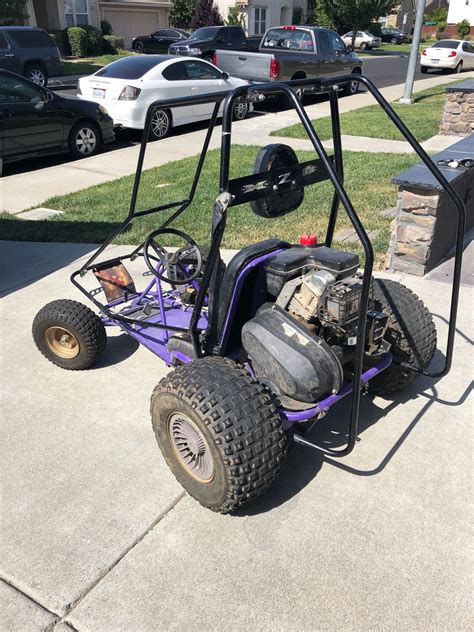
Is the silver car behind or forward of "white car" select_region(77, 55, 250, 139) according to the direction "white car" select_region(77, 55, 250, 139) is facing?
forward

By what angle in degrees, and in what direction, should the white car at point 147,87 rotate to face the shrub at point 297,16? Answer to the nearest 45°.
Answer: approximately 45° to its left

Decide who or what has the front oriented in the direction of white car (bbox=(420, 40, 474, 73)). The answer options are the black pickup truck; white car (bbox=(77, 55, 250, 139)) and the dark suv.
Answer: white car (bbox=(77, 55, 250, 139))

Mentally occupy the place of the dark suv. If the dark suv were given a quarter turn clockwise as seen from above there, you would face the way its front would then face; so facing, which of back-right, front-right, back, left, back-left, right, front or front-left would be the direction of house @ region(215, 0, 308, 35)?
front-right

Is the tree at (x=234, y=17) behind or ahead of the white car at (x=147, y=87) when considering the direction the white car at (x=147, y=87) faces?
ahead

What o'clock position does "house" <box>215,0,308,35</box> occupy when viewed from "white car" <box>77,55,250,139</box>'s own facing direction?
The house is roughly at 11 o'clock from the white car.

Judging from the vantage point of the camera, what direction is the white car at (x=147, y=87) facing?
facing away from the viewer and to the right of the viewer

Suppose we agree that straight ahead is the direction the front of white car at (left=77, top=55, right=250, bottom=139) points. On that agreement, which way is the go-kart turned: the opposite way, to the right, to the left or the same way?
to the left

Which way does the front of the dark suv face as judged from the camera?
facing to the left of the viewer

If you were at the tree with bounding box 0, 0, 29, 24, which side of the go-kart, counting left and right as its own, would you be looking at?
front

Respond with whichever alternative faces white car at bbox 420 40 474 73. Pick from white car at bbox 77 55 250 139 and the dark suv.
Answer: white car at bbox 77 55 250 139

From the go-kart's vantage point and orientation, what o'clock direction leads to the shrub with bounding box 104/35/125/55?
The shrub is roughly at 1 o'clock from the go-kart.

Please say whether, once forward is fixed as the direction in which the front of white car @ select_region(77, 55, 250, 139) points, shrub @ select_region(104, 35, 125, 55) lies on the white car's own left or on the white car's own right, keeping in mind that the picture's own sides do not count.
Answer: on the white car's own left
